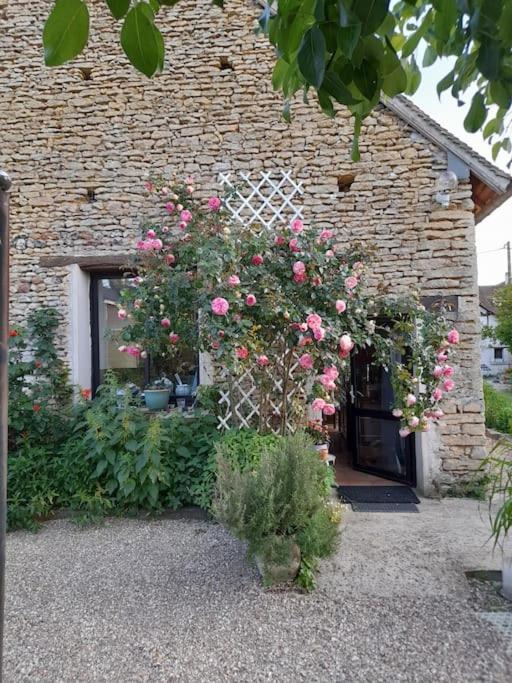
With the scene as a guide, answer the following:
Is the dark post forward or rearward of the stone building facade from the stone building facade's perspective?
forward

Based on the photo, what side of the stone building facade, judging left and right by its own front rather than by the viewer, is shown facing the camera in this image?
front

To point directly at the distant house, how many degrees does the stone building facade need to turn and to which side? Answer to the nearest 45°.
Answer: approximately 135° to its left

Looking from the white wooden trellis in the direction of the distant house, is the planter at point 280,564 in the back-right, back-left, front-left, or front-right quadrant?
back-right
